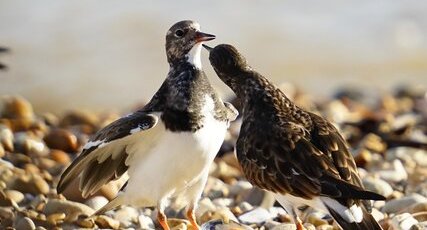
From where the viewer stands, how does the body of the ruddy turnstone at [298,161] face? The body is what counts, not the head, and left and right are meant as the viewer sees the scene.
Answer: facing away from the viewer and to the left of the viewer

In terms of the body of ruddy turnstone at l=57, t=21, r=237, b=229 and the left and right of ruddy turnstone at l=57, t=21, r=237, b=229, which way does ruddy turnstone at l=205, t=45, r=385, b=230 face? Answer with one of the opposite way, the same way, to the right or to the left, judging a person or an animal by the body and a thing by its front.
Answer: the opposite way

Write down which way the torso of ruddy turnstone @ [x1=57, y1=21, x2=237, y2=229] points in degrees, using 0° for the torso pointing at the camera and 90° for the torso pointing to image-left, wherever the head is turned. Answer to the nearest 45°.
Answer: approximately 315°
